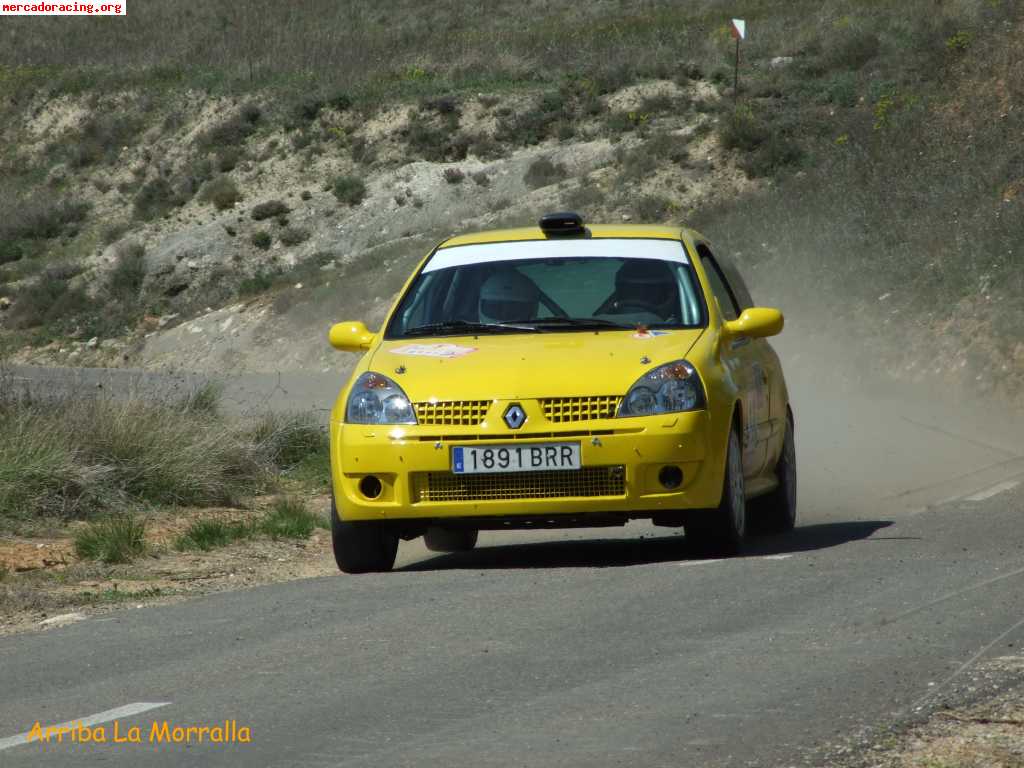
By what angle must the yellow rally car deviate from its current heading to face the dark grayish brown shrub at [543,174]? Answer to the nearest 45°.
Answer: approximately 180°

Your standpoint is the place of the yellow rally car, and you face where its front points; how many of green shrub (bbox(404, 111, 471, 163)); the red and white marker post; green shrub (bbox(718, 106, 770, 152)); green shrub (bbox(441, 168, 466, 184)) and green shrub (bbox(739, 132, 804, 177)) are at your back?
5

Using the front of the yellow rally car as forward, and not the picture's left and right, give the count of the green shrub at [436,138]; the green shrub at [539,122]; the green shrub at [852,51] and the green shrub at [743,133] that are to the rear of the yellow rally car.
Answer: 4

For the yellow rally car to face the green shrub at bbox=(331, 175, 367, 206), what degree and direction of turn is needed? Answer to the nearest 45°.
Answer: approximately 180°

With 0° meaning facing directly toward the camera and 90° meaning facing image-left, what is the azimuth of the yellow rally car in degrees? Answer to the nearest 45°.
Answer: approximately 0°

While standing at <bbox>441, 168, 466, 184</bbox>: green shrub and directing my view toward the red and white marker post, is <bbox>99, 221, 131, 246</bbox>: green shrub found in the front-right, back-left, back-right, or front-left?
back-left

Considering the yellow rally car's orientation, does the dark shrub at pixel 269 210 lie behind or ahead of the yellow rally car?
behind

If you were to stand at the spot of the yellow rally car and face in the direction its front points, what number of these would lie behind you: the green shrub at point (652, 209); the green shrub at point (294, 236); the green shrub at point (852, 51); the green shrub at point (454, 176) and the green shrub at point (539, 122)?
5

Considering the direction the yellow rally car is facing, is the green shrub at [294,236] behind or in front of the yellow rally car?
behind

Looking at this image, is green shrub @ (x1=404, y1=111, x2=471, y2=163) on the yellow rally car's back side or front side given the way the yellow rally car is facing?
on the back side

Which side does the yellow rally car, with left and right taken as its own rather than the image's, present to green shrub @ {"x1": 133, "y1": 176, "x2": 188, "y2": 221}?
back

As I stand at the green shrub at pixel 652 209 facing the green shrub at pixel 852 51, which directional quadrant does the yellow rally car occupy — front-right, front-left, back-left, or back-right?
back-right
